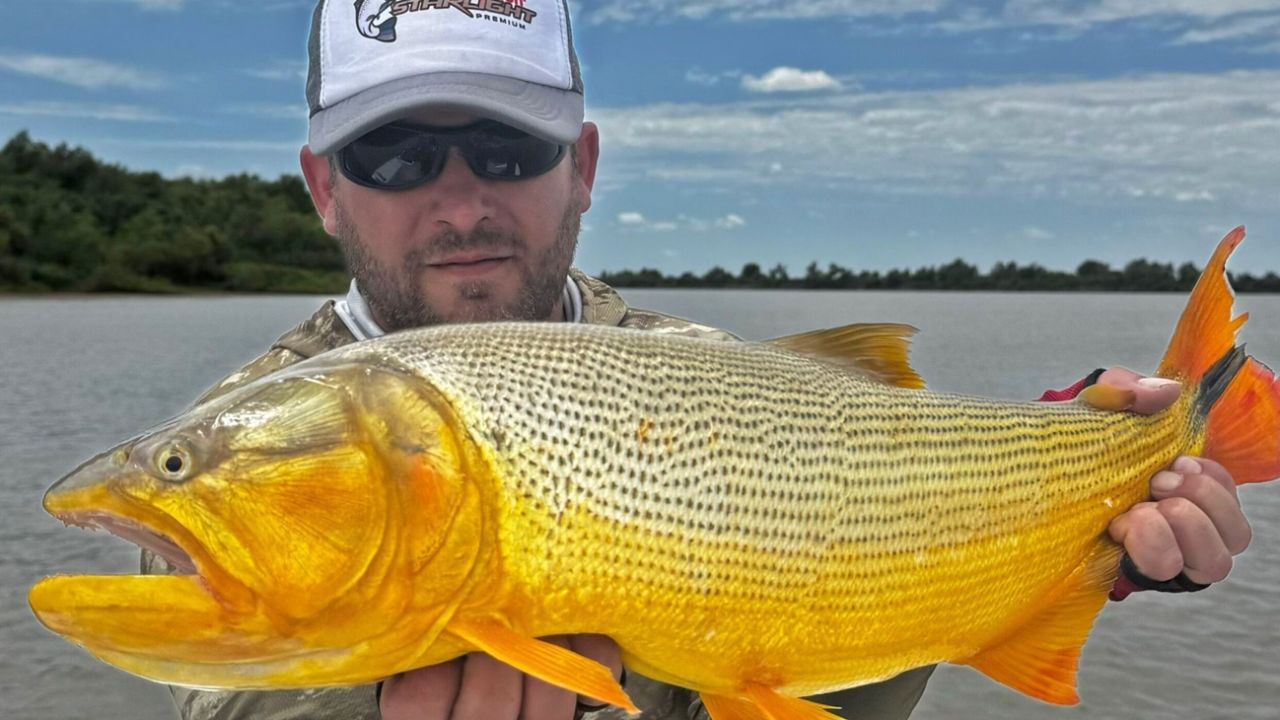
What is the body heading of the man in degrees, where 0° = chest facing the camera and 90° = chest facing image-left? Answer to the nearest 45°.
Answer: approximately 0°

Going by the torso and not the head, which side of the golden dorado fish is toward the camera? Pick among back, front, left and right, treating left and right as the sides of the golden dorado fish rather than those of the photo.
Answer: left
